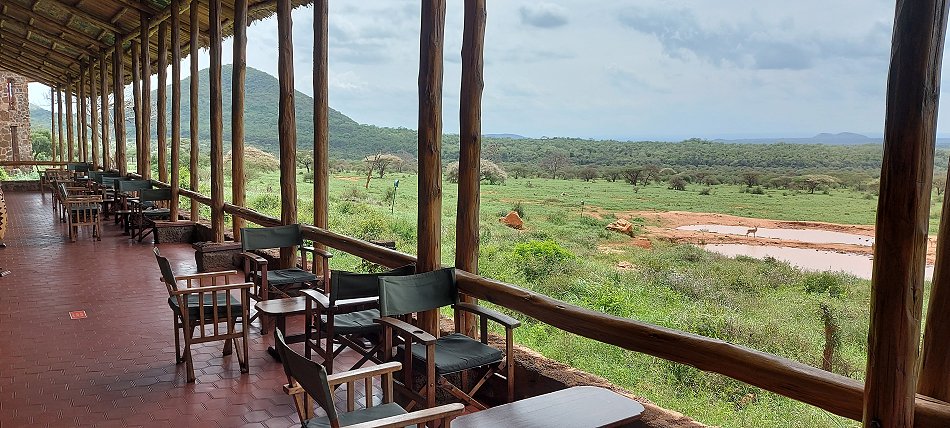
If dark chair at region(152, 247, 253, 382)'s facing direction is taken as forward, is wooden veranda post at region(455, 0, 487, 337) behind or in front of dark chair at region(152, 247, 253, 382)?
in front

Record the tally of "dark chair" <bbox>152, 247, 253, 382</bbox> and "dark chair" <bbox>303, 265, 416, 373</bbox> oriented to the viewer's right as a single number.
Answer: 1

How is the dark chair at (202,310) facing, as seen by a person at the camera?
facing to the right of the viewer

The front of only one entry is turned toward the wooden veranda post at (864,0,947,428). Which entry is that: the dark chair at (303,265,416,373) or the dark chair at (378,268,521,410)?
the dark chair at (378,268,521,410)

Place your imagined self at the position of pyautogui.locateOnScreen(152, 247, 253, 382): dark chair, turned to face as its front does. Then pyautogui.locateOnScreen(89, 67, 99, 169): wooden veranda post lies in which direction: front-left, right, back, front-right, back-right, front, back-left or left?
left

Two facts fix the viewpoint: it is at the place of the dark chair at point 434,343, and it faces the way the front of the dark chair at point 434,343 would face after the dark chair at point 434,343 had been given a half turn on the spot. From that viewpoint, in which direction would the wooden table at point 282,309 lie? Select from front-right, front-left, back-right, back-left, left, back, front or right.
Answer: front

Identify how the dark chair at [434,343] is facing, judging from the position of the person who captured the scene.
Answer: facing the viewer and to the right of the viewer

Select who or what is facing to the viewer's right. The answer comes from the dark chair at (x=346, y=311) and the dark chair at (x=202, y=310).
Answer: the dark chair at (x=202, y=310)
